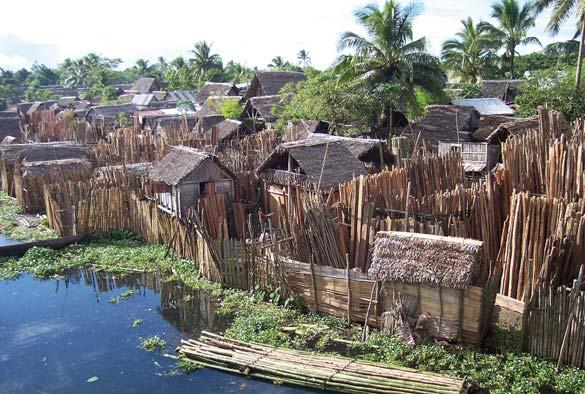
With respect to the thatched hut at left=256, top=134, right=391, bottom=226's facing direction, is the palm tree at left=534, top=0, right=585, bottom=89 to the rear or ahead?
to the rear

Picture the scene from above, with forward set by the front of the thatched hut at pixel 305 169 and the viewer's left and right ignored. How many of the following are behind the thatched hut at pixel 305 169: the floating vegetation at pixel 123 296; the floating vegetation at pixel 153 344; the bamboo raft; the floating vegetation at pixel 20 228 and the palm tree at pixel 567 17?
1

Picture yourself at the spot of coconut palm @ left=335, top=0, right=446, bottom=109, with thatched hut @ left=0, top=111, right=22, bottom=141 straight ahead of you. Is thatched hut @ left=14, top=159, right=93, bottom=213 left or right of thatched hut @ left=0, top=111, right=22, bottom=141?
left

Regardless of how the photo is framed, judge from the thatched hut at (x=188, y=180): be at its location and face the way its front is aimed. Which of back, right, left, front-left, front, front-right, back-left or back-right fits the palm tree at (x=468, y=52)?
left

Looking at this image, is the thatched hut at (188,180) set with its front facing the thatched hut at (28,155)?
no

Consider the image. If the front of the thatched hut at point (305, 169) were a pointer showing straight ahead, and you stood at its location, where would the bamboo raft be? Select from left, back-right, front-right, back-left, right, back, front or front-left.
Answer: front-left

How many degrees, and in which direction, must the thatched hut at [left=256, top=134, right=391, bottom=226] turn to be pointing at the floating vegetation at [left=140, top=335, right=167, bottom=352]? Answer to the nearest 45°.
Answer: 0° — it already faces it

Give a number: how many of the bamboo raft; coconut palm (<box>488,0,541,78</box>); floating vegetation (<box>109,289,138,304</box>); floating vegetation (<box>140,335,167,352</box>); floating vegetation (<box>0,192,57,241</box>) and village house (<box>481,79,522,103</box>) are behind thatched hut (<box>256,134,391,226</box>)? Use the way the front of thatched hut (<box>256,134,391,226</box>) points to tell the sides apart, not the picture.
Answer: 2

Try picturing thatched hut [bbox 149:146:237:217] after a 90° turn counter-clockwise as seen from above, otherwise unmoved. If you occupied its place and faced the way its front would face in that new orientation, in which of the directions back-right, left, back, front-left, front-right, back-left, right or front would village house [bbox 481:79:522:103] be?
front

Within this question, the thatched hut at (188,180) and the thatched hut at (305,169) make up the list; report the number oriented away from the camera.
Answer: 0

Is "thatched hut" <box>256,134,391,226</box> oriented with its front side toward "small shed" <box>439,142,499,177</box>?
no

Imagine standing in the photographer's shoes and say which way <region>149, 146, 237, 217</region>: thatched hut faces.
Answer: facing the viewer and to the right of the viewer

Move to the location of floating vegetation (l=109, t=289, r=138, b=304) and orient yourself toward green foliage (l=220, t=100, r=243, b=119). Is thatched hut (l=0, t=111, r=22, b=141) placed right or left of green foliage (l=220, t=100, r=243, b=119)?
left

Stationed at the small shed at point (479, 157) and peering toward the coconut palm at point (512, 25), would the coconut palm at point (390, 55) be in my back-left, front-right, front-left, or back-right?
front-left

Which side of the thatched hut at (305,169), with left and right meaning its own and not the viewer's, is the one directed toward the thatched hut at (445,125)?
back
